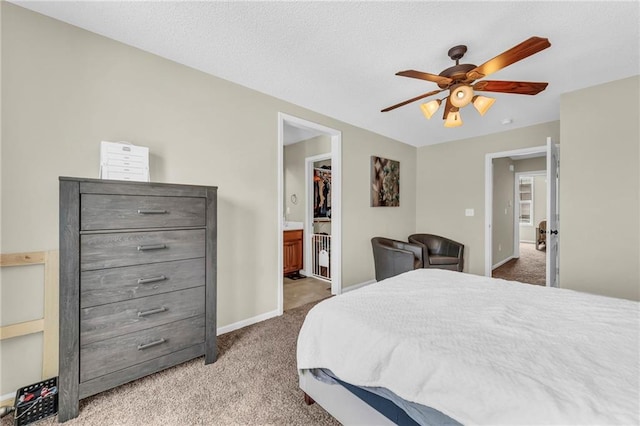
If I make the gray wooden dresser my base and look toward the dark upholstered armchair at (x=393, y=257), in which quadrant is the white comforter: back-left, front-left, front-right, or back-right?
front-right

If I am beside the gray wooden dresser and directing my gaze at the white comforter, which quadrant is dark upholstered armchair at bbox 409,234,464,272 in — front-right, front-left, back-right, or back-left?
front-left

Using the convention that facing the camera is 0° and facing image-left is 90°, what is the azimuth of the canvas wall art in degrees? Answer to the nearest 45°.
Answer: approximately 315°

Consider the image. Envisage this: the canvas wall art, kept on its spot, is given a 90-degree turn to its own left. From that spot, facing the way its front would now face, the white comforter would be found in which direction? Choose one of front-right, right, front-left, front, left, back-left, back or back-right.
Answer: back-right

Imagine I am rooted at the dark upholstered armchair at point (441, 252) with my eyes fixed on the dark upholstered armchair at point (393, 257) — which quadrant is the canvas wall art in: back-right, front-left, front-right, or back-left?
front-right

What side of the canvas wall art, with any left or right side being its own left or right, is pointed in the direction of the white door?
front

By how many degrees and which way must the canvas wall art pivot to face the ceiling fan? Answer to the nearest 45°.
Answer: approximately 45° to its right

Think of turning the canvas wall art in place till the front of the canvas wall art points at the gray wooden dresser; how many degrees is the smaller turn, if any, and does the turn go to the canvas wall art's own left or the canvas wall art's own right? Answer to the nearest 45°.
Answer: approximately 90° to the canvas wall art's own right

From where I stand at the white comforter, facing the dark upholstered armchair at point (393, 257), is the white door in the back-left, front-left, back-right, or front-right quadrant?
front-right

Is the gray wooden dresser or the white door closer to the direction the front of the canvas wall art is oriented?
the white door

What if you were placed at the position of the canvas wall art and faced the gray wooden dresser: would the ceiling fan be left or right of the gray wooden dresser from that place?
left
